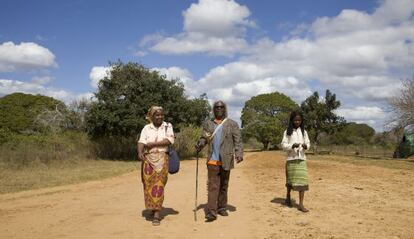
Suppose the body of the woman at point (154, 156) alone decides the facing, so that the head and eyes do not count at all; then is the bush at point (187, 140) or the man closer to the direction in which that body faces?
the man

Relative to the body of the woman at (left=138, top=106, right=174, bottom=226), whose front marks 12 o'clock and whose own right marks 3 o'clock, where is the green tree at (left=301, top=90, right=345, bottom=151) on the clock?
The green tree is roughly at 7 o'clock from the woman.

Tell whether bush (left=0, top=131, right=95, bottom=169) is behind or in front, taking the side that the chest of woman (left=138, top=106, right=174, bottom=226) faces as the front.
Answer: behind

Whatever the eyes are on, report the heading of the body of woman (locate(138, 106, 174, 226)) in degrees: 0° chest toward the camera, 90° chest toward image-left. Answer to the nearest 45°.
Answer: approximately 0°

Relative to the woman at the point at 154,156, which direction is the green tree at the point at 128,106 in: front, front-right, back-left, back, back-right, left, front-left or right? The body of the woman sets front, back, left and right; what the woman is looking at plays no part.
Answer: back

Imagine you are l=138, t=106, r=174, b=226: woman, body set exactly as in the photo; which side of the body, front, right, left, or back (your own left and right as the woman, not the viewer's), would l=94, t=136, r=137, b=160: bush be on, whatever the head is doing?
back

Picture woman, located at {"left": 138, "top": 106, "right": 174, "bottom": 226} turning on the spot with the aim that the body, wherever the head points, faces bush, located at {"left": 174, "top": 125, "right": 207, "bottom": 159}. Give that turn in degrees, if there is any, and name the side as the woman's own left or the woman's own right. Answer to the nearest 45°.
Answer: approximately 180°

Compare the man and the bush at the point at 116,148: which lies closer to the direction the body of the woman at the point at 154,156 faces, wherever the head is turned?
the man

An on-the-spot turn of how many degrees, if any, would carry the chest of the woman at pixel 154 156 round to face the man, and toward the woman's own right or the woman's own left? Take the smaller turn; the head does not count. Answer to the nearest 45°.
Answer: approximately 90° to the woman's own left
